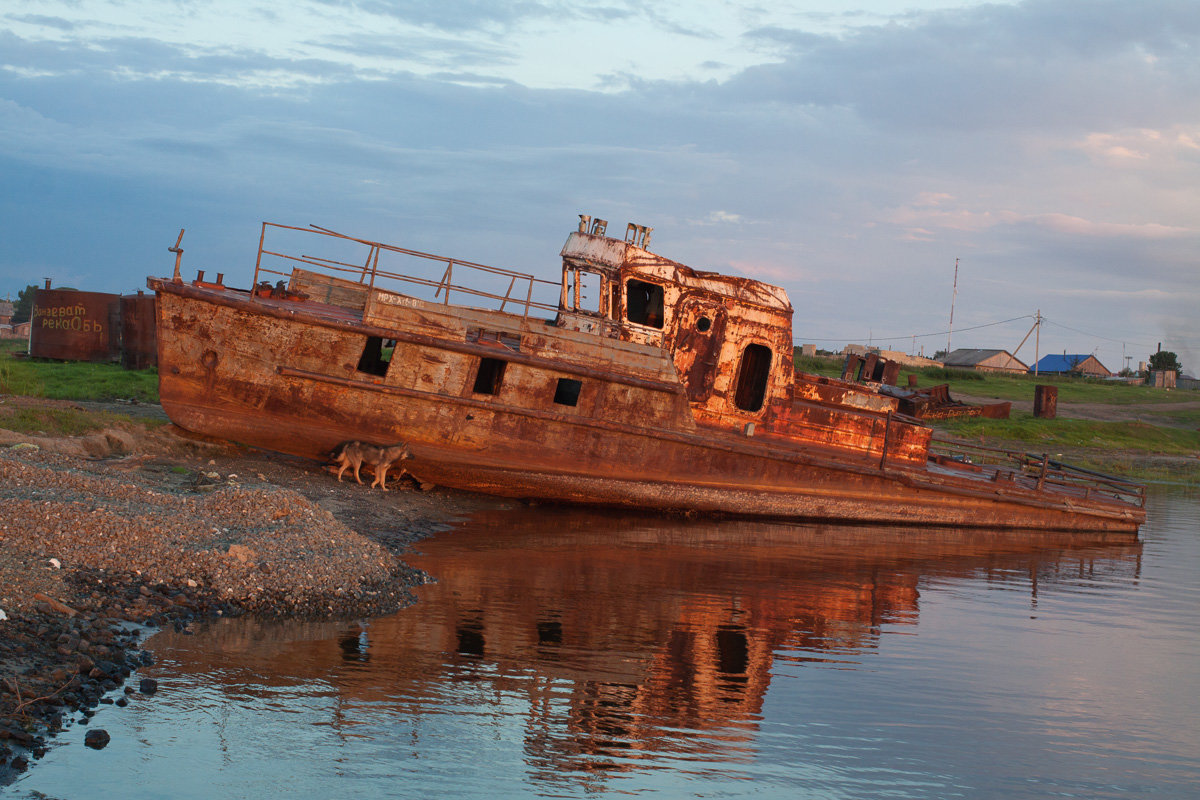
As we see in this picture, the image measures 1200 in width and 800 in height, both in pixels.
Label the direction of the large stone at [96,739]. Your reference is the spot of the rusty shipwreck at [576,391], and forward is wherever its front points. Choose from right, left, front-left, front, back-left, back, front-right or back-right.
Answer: left

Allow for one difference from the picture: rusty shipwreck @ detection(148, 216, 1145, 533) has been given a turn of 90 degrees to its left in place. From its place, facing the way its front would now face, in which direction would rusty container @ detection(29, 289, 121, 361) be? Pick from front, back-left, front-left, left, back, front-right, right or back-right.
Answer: back-right

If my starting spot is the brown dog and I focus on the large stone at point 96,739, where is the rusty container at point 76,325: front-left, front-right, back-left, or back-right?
back-right

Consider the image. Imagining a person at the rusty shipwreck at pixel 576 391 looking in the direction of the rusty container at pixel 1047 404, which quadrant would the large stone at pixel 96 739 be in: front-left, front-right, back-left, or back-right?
back-right

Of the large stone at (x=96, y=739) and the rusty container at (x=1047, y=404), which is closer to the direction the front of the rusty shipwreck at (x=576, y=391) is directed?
the large stone

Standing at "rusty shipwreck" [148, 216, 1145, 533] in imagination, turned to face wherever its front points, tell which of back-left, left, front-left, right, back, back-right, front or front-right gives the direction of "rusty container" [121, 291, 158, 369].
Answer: front-right

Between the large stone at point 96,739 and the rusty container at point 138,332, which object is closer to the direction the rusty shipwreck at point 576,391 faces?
the rusty container

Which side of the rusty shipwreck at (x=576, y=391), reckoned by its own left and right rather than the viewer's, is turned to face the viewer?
left

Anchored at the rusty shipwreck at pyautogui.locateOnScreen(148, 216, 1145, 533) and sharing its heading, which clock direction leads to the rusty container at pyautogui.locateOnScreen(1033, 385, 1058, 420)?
The rusty container is roughly at 4 o'clock from the rusty shipwreck.
